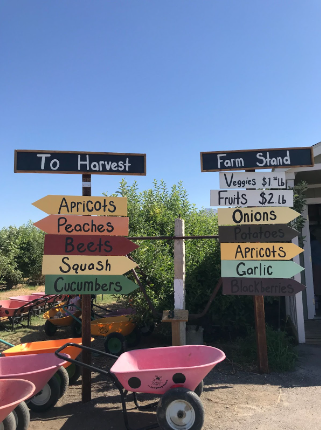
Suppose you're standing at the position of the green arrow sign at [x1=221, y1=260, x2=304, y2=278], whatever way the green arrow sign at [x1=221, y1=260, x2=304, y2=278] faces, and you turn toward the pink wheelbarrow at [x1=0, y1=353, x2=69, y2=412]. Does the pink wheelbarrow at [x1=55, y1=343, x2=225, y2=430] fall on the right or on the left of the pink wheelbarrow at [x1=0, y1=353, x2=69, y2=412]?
left

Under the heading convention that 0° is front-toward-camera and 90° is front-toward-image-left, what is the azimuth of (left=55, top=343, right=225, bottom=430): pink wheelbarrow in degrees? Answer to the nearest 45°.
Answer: approximately 270°

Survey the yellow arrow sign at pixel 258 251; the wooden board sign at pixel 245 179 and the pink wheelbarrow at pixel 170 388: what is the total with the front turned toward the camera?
2

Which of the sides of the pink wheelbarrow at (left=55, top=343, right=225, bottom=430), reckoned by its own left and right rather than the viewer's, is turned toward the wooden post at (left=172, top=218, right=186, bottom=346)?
left
